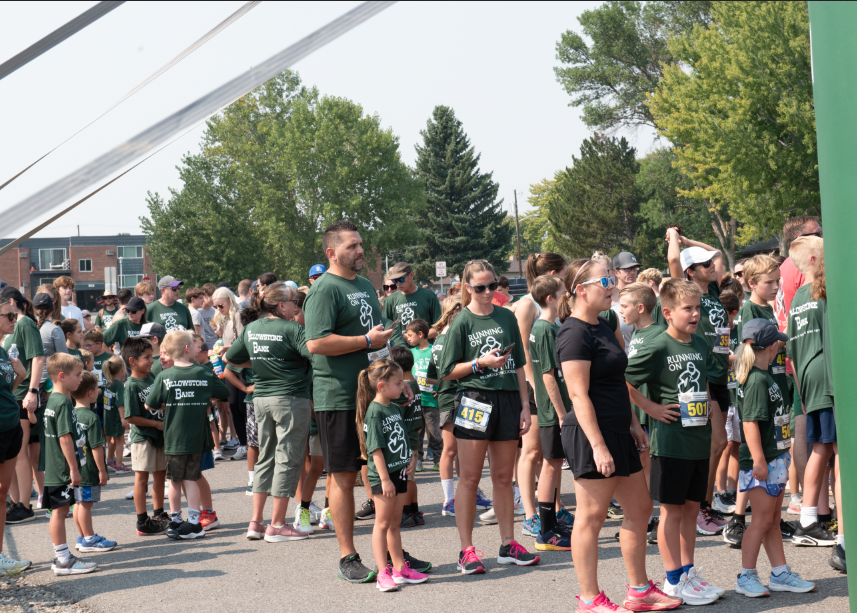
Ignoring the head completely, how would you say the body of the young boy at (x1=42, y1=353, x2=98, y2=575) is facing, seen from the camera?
to the viewer's right

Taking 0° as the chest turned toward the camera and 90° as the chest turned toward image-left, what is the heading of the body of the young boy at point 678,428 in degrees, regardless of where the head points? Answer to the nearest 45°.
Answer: approximately 315°

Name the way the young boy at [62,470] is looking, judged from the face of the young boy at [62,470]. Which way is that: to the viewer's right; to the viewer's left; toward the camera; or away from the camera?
to the viewer's right

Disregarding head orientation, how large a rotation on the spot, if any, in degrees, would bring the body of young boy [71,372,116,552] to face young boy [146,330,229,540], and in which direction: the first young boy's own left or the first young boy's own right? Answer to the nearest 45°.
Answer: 0° — they already face them

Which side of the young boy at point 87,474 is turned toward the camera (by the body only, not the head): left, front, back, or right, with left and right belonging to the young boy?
right

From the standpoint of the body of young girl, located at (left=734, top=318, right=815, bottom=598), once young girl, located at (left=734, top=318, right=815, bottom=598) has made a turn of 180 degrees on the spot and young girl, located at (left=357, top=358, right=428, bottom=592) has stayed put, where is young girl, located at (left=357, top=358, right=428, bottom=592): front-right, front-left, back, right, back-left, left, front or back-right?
front

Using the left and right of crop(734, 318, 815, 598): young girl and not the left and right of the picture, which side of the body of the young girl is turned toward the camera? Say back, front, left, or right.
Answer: right
